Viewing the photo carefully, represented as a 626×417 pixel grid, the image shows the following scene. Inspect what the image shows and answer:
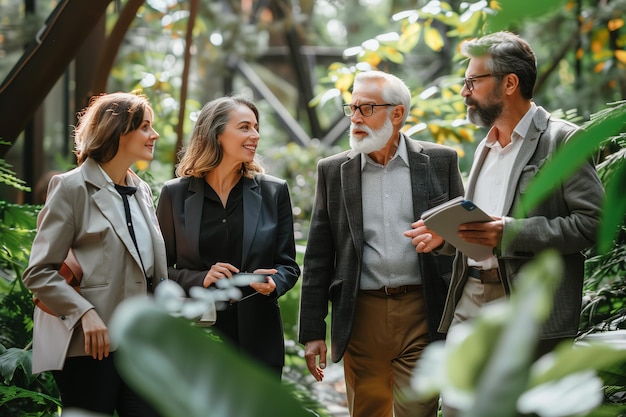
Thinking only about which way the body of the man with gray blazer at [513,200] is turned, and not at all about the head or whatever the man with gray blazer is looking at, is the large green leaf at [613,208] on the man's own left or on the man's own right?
on the man's own left

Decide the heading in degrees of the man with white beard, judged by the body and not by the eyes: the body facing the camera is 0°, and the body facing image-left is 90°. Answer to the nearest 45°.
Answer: approximately 0°

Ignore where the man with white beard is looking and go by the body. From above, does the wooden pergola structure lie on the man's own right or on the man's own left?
on the man's own right

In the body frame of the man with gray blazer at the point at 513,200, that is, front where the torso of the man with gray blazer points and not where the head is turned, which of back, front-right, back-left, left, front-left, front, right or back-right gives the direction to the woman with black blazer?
front-right

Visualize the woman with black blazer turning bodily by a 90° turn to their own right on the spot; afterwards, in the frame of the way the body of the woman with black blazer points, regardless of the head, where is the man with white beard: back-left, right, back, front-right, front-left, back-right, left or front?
back

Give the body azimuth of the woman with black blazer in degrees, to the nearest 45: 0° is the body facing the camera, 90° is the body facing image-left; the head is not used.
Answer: approximately 0°

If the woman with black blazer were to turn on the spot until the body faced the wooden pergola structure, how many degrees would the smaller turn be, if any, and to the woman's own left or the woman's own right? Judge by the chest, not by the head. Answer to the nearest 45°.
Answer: approximately 135° to the woman's own right

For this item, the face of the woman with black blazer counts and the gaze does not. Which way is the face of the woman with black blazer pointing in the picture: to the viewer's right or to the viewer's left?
to the viewer's right

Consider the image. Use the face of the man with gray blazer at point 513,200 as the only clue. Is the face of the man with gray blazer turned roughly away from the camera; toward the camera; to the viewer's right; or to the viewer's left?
to the viewer's left
